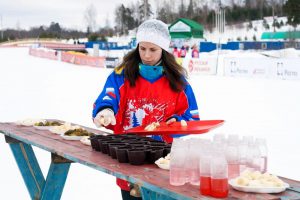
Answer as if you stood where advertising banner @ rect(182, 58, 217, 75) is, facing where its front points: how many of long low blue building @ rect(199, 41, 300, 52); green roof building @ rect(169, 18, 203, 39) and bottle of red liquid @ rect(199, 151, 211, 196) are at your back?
2

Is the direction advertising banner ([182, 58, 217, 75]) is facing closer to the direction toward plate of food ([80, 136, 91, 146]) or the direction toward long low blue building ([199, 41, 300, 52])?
the plate of food

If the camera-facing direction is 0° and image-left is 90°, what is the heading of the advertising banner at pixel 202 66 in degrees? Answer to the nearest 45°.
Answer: approximately 0°

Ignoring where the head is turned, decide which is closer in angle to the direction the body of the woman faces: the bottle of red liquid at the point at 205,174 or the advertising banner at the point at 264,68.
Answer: the bottle of red liquid

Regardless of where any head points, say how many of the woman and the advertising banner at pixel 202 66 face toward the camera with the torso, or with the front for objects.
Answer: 2

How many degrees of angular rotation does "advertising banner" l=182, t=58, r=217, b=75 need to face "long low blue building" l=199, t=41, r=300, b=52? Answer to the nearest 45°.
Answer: approximately 180°

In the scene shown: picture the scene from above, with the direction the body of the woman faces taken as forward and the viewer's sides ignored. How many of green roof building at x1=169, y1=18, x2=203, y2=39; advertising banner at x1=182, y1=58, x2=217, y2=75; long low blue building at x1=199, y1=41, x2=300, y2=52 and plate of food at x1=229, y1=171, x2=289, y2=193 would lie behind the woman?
3

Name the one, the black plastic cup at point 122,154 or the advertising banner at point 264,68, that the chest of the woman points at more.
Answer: the black plastic cup
